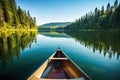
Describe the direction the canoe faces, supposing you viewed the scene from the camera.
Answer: facing away from the viewer
